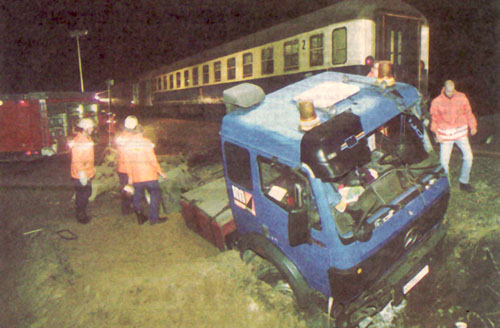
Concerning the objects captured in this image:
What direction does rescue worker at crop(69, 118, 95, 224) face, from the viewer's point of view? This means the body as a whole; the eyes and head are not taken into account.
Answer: to the viewer's right
